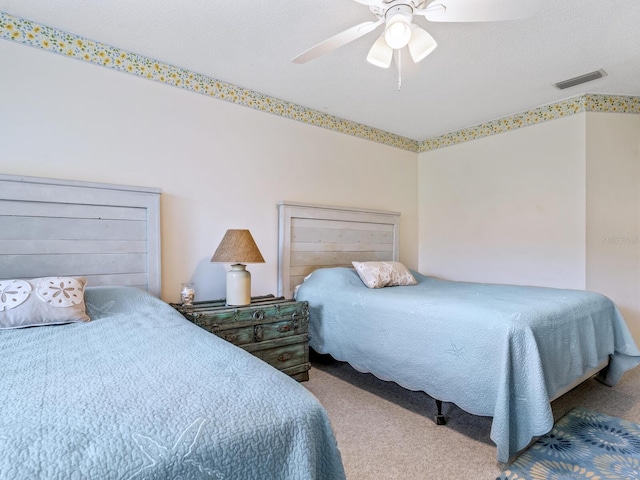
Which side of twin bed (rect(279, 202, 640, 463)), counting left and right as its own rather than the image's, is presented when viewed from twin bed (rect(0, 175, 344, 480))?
right

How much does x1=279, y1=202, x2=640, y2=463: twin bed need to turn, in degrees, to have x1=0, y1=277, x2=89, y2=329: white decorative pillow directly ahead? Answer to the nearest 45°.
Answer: approximately 90° to its right

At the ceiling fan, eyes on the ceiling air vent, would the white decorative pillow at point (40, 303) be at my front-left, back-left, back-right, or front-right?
back-left

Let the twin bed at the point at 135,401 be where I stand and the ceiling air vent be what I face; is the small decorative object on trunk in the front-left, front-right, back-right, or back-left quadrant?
front-left

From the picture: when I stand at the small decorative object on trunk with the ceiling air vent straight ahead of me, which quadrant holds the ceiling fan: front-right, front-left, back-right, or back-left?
front-right

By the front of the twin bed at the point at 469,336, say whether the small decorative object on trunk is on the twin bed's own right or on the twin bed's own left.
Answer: on the twin bed's own right

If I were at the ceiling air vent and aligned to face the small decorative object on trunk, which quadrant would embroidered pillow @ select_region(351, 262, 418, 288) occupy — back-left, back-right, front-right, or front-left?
front-right
